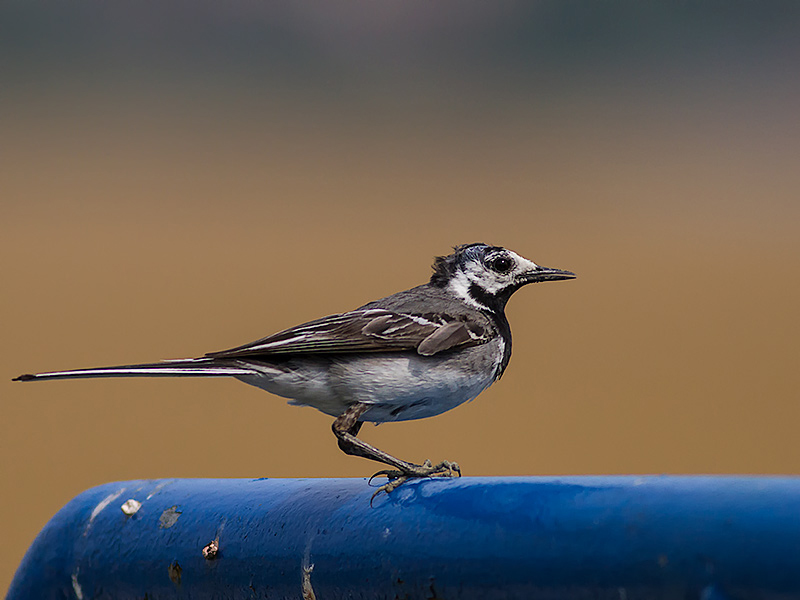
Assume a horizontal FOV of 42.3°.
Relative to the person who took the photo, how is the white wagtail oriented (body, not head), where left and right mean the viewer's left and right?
facing to the right of the viewer
